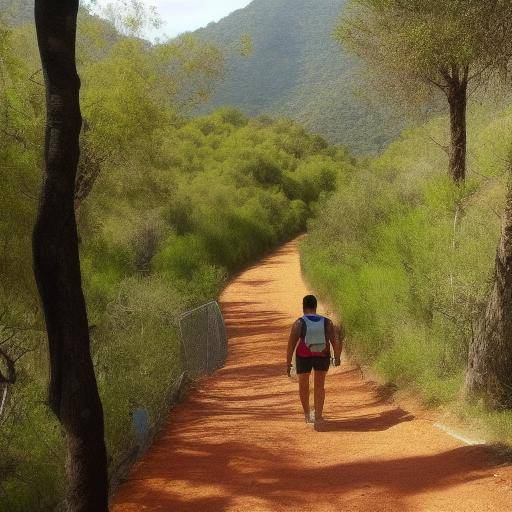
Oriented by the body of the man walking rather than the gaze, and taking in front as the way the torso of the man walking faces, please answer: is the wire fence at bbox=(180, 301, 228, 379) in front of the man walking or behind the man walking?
in front

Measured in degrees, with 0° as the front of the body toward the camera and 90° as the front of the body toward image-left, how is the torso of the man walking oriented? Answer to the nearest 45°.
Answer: approximately 180°

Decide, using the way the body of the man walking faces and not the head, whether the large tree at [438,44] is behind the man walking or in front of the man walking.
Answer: in front
